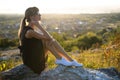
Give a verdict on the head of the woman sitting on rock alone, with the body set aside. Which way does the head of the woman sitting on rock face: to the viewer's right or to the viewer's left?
to the viewer's right

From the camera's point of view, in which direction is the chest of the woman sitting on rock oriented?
to the viewer's right
